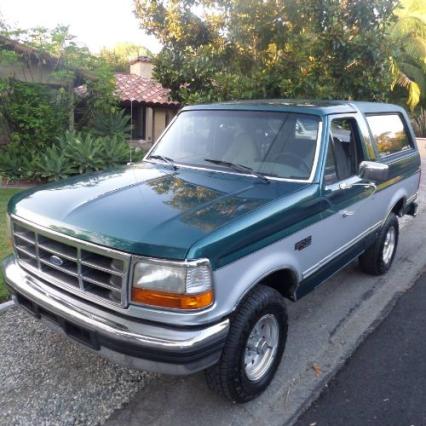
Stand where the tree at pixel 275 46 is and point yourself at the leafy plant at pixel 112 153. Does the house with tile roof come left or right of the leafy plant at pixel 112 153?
right

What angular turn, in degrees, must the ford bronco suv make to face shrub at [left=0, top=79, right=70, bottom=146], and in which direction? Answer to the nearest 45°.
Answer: approximately 90° to its right

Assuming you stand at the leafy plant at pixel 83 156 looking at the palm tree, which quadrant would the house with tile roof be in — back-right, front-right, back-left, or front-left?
front-left

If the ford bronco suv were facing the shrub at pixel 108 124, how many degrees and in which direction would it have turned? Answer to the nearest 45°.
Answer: approximately 135° to its right

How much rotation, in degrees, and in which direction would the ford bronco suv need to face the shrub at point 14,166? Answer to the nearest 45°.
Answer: approximately 90° to its right

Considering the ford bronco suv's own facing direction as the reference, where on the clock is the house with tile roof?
The house with tile roof is roughly at 4 o'clock from the ford bronco suv.

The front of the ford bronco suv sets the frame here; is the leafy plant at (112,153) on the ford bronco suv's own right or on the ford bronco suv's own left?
on the ford bronco suv's own right

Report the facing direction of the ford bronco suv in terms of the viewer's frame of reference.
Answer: facing the viewer and to the left of the viewer

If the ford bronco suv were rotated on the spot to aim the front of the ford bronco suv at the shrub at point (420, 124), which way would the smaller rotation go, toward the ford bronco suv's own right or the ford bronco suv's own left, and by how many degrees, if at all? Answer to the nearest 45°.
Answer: approximately 180°

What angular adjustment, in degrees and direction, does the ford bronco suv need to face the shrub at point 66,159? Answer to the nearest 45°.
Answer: approximately 90° to its right

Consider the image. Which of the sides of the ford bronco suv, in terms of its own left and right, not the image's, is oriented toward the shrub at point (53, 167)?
right

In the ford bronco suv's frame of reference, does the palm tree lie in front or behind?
behind
